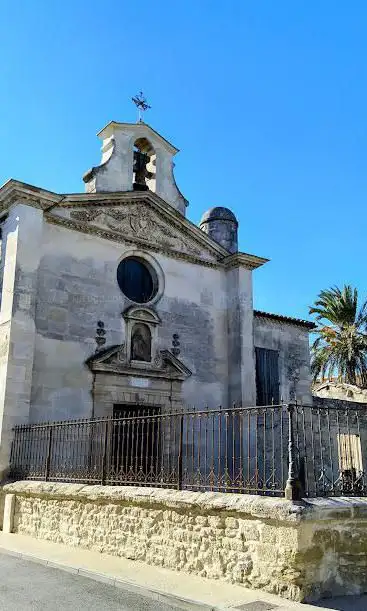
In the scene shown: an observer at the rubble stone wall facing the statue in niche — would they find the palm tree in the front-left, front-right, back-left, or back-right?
front-right

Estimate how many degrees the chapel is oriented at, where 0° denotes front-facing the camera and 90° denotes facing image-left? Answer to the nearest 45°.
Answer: approximately 315°

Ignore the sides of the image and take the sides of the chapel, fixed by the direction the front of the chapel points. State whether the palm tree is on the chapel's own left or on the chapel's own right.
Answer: on the chapel's own left

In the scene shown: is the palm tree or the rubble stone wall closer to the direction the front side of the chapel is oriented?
the rubble stone wall

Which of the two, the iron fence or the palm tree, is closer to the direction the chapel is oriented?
the iron fence
